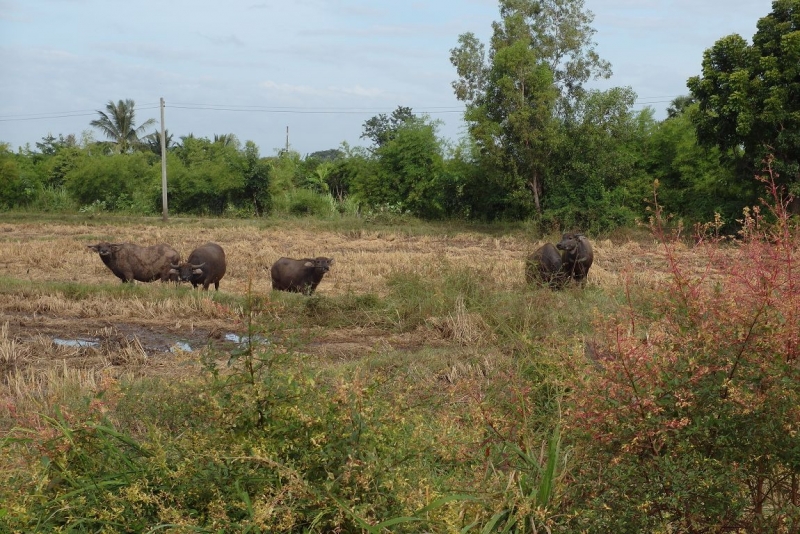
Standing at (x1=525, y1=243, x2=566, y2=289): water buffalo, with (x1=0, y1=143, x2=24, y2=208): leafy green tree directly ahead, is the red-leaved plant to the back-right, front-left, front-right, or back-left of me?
back-left

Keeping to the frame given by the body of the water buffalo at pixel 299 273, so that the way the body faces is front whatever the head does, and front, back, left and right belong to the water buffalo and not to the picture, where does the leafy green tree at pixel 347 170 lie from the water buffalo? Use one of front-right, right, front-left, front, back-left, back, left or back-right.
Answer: left

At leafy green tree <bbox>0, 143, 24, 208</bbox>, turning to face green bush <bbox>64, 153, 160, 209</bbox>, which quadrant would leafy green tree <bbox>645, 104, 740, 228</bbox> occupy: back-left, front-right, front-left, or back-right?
front-right

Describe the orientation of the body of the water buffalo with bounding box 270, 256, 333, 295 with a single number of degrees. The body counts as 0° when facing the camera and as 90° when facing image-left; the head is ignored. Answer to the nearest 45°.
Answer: approximately 270°

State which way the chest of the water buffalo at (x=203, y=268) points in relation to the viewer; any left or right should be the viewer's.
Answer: facing the viewer and to the left of the viewer

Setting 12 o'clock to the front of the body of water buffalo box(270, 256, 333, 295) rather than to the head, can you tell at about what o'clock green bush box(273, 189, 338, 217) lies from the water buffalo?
The green bush is roughly at 9 o'clock from the water buffalo.

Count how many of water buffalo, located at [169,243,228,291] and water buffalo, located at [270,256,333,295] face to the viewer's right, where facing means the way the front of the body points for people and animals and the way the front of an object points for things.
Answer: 1

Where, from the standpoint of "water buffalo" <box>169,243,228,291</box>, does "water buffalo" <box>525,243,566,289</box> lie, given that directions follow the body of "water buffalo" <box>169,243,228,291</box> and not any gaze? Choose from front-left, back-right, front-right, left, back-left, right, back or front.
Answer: left

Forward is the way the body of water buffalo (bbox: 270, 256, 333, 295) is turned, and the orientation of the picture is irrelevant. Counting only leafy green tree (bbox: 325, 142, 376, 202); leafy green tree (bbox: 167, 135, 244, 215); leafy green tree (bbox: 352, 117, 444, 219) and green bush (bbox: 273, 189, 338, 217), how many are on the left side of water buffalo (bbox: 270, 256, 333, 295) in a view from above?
4

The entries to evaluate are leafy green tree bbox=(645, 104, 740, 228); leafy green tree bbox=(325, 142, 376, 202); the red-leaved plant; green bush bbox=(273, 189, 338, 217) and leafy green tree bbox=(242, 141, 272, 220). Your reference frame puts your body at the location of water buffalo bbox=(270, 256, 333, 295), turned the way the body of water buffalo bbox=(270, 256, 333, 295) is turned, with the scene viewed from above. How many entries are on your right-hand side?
1

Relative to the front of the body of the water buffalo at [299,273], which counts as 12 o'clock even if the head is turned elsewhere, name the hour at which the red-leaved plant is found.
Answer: The red-leaved plant is roughly at 3 o'clock from the water buffalo.

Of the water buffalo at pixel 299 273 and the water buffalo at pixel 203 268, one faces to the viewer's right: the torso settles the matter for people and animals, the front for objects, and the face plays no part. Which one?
the water buffalo at pixel 299 273

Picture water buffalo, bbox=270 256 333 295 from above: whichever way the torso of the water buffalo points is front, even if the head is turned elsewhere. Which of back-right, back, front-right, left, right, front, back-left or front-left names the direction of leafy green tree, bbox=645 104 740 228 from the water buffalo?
front-left
